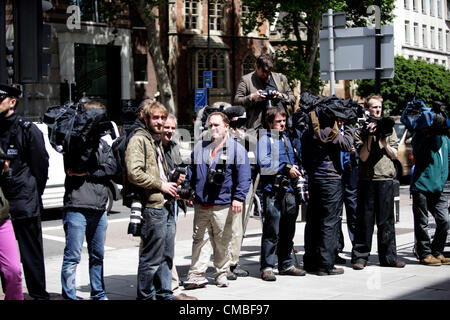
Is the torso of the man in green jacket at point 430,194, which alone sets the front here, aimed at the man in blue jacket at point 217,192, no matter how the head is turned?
no

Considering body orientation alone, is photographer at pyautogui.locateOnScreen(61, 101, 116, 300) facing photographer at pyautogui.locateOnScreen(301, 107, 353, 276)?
no

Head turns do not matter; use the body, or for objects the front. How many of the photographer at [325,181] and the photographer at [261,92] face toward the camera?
1

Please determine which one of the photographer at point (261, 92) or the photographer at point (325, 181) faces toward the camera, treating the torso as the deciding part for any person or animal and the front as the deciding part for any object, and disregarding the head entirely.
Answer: the photographer at point (261, 92)

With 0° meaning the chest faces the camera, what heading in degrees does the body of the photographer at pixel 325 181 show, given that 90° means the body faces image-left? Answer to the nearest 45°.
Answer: approximately 270°

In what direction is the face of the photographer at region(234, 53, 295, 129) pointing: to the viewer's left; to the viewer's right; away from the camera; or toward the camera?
toward the camera

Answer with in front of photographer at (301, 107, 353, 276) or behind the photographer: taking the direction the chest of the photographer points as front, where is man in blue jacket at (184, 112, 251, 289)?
behind

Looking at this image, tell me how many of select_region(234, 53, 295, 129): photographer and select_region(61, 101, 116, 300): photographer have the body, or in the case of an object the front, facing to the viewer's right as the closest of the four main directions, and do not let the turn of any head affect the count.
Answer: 0

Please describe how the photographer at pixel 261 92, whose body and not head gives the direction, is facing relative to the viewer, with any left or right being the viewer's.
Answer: facing the viewer

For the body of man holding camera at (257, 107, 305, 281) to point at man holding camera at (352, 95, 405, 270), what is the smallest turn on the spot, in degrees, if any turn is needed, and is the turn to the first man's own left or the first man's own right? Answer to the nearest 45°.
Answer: approximately 90° to the first man's own left
